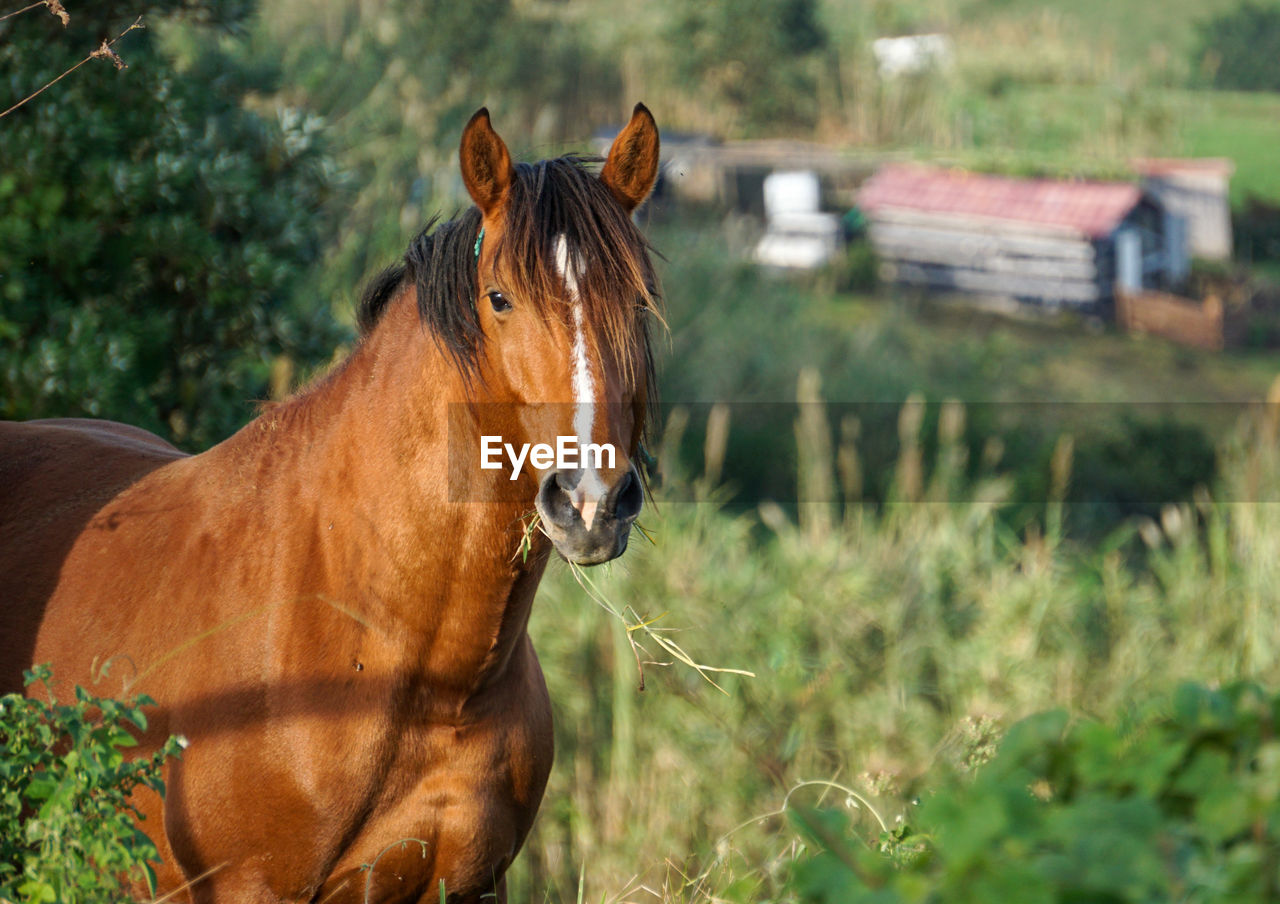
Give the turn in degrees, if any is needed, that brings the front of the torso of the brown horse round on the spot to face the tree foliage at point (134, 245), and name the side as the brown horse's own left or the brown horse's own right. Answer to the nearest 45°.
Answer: approximately 135° to the brown horse's own left

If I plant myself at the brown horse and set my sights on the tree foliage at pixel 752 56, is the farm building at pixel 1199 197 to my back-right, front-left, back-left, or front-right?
front-right

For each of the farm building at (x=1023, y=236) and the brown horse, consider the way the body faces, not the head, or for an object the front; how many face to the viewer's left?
0

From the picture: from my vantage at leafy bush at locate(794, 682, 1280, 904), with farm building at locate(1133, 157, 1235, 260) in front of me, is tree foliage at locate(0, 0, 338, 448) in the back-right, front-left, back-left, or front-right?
front-left

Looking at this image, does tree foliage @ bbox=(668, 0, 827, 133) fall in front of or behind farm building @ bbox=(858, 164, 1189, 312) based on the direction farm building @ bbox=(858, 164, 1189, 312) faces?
behind

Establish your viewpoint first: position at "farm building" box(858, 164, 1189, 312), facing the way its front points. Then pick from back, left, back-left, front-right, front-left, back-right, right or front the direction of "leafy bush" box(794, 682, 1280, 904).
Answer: front-right

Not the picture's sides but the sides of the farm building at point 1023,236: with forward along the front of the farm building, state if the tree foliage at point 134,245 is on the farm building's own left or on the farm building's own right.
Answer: on the farm building's own right

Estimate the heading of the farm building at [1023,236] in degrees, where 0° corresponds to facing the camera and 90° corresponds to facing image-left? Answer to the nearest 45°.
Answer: approximately 315°

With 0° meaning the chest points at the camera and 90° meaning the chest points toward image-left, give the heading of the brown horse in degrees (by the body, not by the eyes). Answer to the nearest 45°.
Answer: approximately 315°
